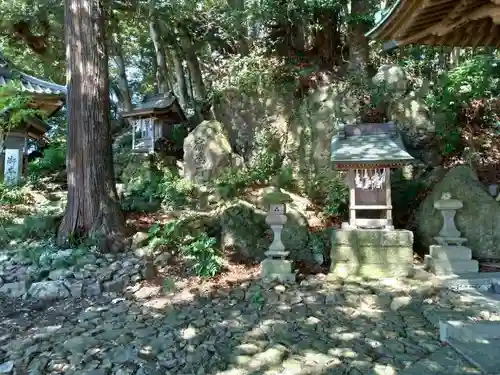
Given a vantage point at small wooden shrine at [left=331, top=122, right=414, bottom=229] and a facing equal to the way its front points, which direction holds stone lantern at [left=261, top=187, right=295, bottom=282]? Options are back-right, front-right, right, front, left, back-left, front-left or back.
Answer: front-right

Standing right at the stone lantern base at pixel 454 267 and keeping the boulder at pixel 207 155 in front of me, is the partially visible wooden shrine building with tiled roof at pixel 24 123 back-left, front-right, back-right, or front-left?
front-left

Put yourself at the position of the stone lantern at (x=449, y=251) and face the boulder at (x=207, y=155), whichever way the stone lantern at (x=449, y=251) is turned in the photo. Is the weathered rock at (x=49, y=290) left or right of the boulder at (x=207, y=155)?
left

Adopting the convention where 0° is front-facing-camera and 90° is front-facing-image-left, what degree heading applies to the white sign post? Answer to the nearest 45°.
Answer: approximately 0°

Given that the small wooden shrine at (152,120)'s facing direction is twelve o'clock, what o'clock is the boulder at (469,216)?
The boulder is roughly at 9 o'clock from the small wooden shrine.

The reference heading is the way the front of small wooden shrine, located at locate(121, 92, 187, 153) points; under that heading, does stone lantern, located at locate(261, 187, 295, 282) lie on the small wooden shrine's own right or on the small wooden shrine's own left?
on the small wooden shrine's own left

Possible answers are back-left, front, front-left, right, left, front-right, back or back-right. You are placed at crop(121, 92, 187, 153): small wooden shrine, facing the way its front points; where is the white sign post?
front

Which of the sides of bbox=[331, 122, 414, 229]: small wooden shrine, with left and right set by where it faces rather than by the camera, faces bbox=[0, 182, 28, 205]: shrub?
right

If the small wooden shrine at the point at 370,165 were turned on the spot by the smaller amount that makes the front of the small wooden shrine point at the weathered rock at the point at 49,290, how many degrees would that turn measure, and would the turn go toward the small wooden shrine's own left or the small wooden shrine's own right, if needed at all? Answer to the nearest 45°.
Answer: approximately 45° to the small wooden shrine's own right

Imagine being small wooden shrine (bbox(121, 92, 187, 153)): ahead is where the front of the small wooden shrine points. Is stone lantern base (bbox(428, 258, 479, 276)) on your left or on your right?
on your left

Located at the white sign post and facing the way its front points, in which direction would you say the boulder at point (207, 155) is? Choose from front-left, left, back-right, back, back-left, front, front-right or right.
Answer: left

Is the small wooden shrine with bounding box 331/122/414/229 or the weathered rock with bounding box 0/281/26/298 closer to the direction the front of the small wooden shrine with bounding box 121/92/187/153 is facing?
the weathered rock

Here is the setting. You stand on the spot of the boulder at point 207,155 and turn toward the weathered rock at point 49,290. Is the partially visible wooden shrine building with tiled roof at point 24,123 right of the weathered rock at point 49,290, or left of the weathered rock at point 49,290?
right

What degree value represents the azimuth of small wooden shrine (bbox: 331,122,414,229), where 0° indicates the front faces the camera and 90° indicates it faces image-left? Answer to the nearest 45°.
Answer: approximately 0°

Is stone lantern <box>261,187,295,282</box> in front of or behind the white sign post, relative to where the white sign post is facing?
in front

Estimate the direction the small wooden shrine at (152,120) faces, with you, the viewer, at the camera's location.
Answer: facing the viewer and to the left of the viewer

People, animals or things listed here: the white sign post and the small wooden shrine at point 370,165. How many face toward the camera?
2
